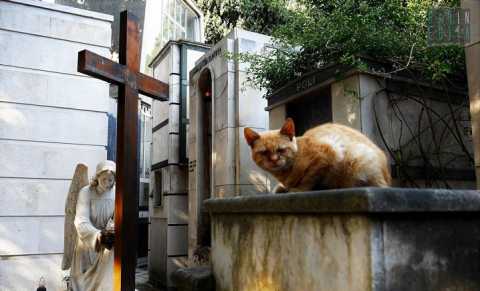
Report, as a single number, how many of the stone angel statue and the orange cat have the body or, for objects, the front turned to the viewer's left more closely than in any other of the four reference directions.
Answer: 1

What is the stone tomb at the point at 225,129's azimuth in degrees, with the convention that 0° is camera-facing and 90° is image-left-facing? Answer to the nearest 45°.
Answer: approximately 45°

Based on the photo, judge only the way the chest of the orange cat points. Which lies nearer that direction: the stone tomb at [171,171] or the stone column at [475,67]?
the stone tomb

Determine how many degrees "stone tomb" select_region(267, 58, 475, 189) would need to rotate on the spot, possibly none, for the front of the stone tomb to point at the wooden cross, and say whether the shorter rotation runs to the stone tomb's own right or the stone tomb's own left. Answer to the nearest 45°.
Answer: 0° — it already faces it

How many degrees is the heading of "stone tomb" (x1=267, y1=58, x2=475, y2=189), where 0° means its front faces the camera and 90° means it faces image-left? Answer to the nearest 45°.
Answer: approximately 45°

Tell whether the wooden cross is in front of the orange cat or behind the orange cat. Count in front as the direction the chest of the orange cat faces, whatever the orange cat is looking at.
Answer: in front

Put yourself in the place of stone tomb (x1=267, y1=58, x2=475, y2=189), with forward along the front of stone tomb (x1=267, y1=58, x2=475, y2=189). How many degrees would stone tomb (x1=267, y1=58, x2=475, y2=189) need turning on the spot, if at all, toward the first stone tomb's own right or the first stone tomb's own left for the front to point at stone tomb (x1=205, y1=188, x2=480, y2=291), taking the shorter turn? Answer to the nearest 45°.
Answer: approximately 45° to the first stone tomb's own left

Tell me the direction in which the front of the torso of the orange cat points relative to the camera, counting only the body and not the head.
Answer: to the viewer's left
